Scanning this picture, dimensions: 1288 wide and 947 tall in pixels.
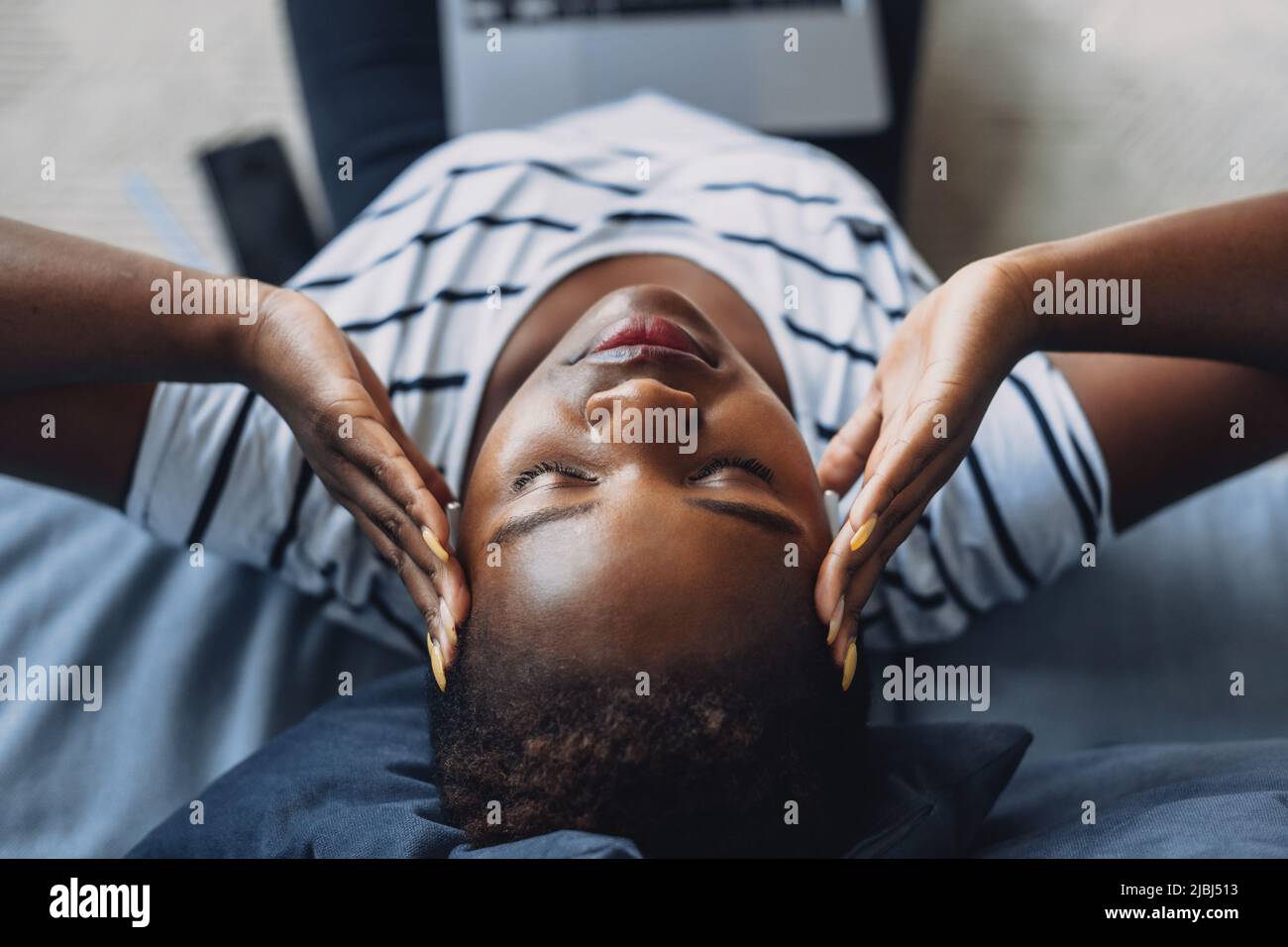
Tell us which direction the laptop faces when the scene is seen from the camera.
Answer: facing the viewer
